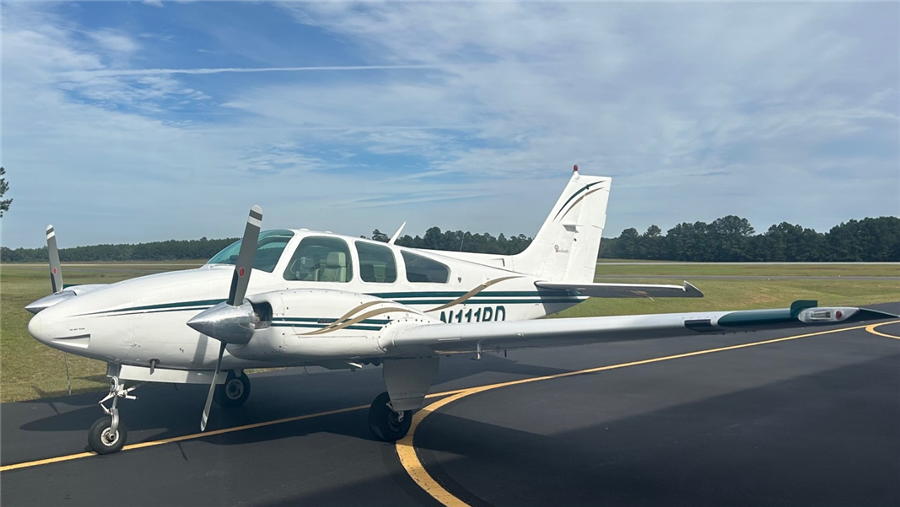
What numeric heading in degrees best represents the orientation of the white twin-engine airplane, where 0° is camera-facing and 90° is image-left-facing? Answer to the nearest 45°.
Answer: approximately 45°
